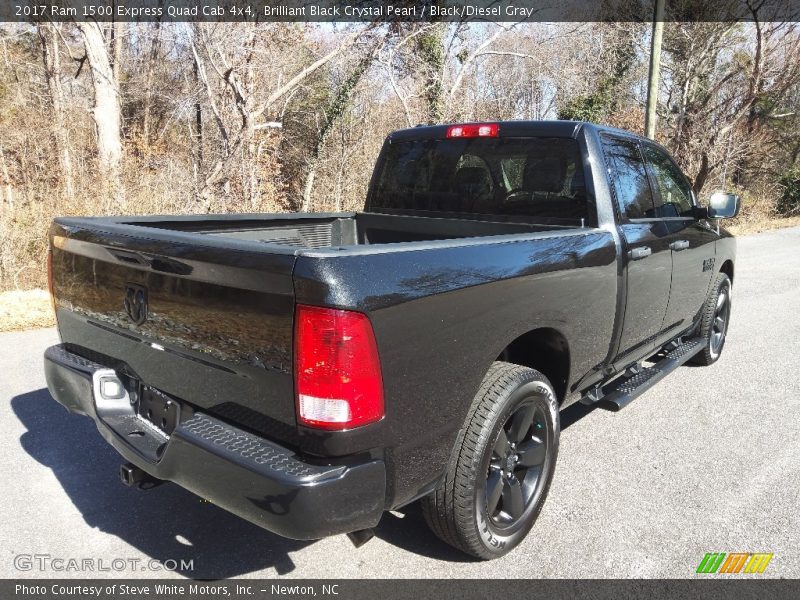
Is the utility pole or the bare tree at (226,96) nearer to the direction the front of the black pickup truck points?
the utility pole

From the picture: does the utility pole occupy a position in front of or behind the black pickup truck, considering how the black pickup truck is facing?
in front

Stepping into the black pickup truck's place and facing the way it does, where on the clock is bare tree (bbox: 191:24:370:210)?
The bare tree is roughly at 10 o'clock from the black pickup truck.

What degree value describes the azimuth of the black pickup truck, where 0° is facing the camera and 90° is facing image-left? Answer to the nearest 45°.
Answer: approximately 225°
